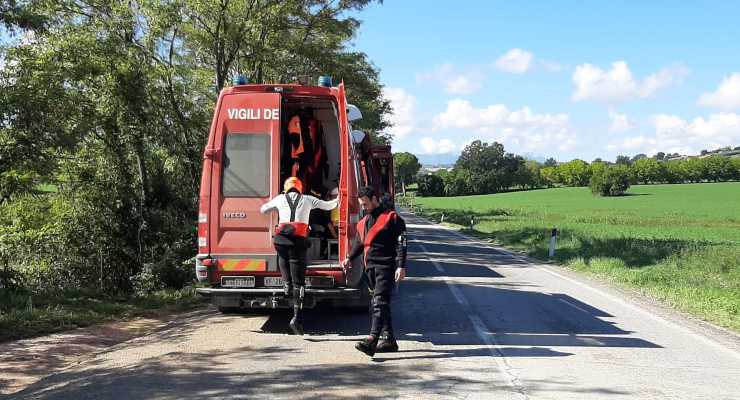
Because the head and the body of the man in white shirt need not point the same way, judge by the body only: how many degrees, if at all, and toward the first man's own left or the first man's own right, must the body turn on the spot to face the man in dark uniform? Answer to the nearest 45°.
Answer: approximately 135° to the first man's own right

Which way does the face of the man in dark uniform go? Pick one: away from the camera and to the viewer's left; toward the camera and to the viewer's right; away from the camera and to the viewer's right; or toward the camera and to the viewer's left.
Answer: toward the camera and to the viewer's left

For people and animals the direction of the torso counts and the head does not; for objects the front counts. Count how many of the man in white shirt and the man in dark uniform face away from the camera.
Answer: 1

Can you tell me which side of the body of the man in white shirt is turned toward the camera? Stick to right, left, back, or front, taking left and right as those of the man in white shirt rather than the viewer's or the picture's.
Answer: back

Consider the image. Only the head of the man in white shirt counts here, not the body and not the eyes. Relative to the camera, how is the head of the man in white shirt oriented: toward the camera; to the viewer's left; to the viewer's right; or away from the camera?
away from the camera

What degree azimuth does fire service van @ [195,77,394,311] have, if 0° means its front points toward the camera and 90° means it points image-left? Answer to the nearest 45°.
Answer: approximately 180°

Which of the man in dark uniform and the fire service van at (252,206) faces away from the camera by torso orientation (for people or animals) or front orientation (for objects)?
the fire service van

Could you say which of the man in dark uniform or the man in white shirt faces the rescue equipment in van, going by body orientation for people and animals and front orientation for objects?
the man in white shirt

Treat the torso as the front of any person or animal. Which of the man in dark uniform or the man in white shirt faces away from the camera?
the man in white shirt
